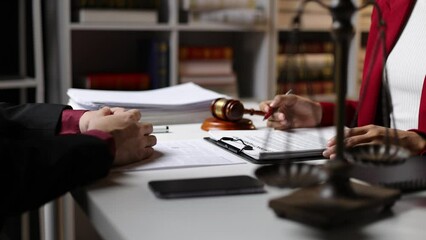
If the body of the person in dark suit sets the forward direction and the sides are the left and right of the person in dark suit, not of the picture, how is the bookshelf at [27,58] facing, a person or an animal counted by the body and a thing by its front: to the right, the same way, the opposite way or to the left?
to the right

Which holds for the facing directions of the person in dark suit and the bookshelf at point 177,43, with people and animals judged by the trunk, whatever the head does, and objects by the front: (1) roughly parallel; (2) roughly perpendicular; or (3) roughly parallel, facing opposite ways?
roughly perpendicular

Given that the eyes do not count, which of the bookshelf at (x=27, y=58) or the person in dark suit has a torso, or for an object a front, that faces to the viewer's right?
the person in dark suit

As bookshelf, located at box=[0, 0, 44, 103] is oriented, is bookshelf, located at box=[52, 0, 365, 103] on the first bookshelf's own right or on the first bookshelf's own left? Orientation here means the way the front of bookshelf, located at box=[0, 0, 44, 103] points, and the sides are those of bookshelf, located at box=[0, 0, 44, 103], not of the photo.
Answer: on the first bookshelf's own left

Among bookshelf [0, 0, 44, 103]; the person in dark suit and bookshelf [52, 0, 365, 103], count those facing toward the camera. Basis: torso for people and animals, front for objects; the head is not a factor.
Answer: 2

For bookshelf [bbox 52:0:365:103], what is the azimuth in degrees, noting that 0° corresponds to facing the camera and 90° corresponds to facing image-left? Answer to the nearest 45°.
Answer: approximately 0°

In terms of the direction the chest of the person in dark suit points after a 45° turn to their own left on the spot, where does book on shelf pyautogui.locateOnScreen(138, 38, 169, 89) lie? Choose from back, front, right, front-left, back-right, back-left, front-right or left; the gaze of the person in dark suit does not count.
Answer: front-left

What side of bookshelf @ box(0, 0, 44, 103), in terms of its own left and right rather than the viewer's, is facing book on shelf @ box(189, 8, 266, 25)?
left

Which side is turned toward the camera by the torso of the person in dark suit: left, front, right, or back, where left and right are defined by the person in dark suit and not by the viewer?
right
